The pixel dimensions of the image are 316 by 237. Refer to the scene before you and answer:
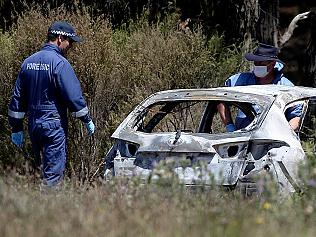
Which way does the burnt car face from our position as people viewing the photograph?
facing away from the viewer and to the right of the viewer

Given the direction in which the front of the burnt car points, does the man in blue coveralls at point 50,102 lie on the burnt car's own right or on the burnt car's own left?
on the burnt car's own left

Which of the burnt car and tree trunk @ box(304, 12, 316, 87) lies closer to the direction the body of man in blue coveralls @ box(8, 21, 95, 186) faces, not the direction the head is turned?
the tree trunk

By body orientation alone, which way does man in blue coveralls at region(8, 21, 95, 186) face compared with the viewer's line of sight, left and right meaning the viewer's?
facing away from the viewer and to the right of the viewer

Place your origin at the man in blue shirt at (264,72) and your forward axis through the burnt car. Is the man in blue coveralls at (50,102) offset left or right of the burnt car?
right

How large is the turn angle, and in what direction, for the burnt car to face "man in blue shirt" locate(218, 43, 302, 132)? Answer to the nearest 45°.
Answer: approximately 45° to its left

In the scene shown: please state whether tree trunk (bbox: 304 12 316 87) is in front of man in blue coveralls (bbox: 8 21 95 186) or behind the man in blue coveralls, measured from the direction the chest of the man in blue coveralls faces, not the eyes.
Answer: in front

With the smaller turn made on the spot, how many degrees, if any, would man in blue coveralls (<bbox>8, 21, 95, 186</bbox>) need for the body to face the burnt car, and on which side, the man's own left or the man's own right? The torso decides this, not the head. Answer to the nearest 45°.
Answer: approximately 90° to the man's own right

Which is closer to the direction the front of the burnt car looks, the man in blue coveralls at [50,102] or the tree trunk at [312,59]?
the tree trunk
